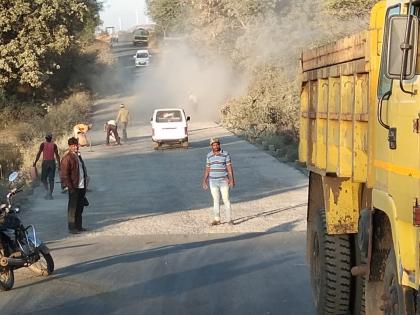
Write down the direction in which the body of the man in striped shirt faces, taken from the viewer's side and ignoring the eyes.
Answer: toward the camera

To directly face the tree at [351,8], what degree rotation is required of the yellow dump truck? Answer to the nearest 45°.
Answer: approximately 135° to its left

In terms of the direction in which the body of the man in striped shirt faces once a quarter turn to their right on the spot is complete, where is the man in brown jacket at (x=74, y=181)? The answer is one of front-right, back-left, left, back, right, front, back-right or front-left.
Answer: front

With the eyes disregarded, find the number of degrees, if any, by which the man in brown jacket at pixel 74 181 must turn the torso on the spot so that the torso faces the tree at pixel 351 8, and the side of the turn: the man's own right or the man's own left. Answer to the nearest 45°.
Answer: approximately 90° to the man's own left

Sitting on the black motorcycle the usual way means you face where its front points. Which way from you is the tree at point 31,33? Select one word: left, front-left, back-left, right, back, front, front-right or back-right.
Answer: back-right

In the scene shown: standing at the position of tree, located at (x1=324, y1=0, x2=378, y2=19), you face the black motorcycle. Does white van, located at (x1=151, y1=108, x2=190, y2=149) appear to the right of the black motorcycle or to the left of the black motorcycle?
right
